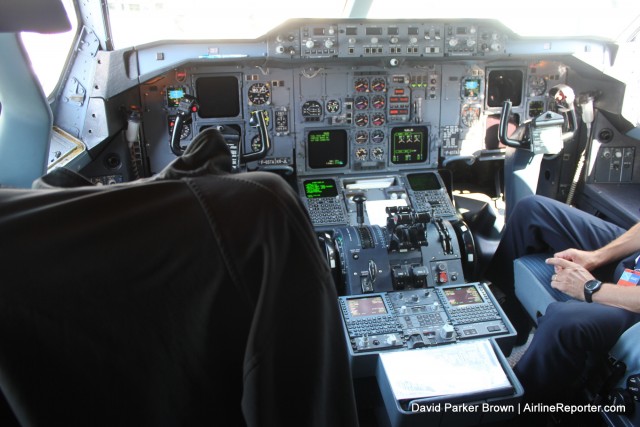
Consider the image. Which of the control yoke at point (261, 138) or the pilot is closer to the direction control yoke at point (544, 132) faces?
the pilot

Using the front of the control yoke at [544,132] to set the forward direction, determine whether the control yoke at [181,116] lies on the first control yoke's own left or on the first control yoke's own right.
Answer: on the first control yoke's own right

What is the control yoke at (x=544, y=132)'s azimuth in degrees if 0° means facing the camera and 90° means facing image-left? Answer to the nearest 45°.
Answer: approximately 0°

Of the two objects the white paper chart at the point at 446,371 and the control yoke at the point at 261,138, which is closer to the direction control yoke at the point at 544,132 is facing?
the white paper chart

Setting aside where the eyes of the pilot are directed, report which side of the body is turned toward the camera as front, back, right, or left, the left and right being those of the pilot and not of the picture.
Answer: left
